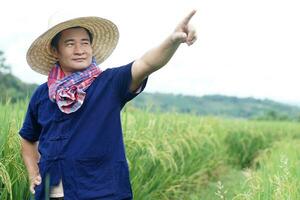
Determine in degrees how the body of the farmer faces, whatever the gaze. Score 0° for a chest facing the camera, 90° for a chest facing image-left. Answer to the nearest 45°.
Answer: approximately 45°
